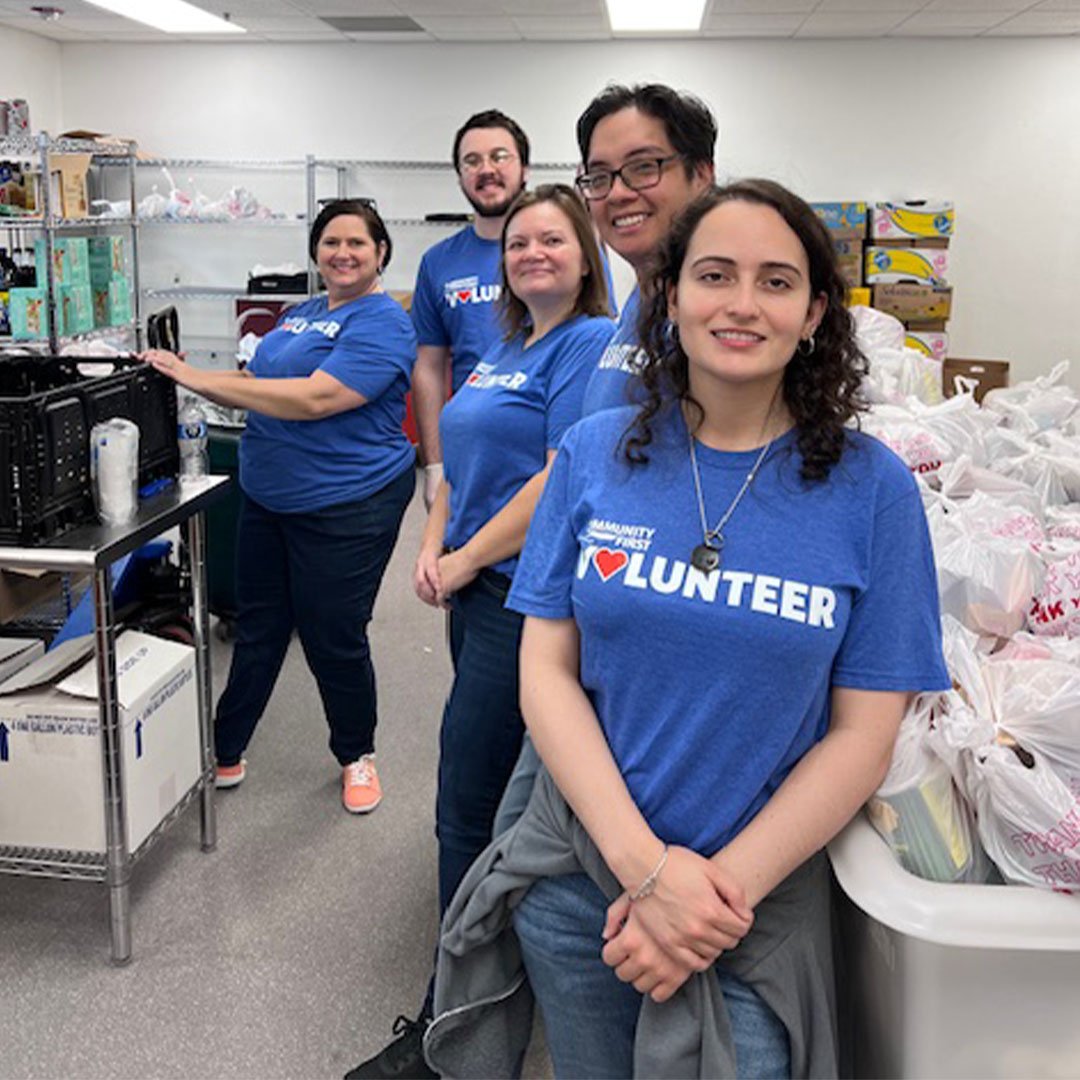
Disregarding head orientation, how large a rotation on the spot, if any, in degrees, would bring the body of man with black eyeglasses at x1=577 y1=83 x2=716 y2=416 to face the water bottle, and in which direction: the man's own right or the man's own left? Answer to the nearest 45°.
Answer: approximately 90° to the man's own right

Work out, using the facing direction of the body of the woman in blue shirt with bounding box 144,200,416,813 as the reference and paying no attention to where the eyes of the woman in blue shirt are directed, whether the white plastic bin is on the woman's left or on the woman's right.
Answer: on the woman's left

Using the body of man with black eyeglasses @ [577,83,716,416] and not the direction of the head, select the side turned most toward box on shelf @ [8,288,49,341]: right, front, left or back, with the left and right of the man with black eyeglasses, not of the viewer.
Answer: right

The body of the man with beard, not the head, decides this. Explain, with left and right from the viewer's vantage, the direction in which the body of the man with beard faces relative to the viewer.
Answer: facing the viewer

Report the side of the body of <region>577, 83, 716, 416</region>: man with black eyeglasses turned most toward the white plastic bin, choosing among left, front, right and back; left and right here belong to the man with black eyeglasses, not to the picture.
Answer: left

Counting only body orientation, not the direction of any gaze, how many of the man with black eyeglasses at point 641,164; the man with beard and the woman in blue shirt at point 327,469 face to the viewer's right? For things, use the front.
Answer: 0

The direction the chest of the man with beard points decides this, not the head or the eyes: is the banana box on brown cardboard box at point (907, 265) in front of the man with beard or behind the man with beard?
behind

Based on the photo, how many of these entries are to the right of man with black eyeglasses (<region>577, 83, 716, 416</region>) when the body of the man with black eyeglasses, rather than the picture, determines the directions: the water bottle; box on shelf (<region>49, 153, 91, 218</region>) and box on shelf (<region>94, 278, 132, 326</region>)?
3

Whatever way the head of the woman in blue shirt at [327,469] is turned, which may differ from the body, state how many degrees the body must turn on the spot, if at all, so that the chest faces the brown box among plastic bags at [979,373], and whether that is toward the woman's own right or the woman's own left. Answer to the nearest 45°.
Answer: approximately 180°

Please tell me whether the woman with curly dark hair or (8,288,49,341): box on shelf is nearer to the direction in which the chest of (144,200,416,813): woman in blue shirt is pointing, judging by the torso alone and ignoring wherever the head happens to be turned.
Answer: the woman with curly dark hair

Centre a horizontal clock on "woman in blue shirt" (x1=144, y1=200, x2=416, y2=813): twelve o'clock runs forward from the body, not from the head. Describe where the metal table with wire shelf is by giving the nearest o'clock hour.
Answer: The metal table with wire shelf is roughly at 12 o'clock from the woman in blue shirt.

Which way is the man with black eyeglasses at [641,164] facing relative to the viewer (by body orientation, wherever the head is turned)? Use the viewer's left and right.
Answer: facing the viewer and to the left of the viewer

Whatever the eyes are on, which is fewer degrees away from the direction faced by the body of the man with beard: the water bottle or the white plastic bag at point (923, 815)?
the white plastic bag

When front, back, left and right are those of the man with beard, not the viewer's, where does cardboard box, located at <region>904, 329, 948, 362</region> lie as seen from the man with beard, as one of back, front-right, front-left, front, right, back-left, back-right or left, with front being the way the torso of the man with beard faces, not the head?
back-left
